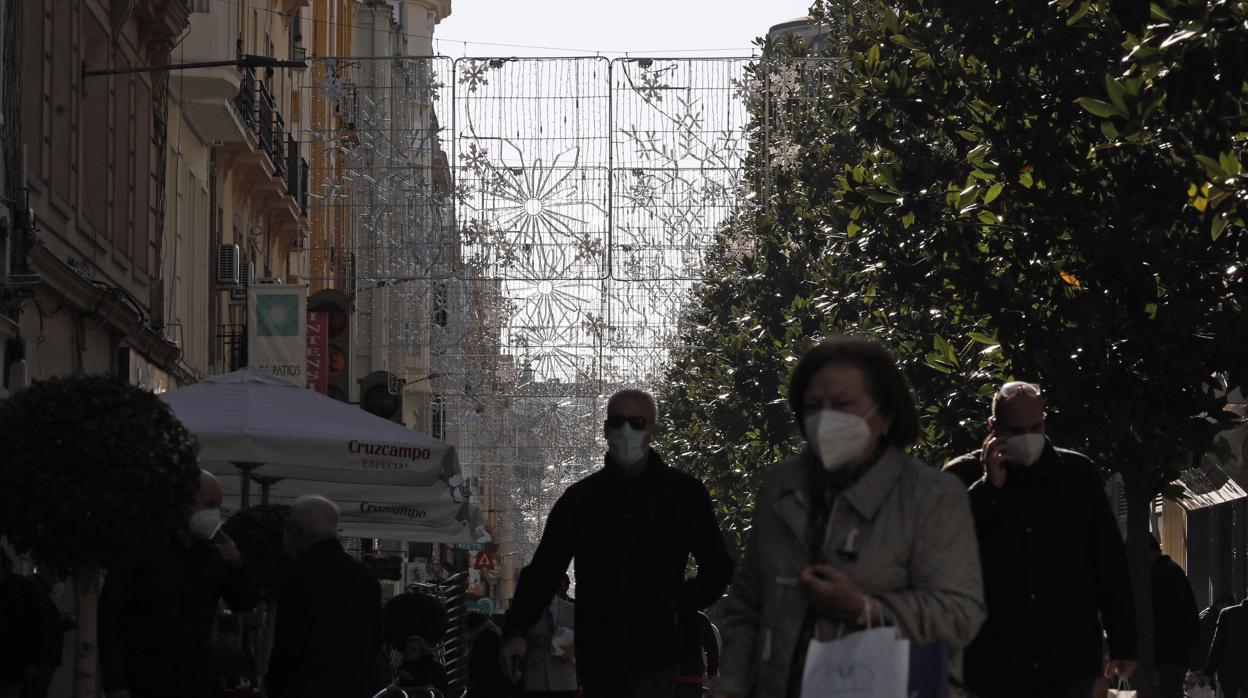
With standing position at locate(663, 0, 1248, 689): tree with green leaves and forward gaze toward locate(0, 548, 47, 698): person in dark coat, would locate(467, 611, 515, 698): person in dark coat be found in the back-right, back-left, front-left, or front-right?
front-right

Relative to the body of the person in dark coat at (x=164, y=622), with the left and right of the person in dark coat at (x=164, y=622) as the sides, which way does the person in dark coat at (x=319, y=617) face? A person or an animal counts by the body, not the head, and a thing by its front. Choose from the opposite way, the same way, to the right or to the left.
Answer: the opposite way

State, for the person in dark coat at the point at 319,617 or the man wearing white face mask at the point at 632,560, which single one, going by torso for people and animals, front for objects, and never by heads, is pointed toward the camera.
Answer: the man wearing white face mask

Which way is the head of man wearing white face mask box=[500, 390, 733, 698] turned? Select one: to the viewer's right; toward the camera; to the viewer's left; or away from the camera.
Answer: toward the camera

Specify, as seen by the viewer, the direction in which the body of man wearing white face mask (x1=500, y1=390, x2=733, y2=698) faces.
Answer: toward the camera

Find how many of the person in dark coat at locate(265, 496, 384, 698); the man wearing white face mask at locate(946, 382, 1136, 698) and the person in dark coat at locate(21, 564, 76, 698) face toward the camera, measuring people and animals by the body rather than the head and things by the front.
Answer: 1

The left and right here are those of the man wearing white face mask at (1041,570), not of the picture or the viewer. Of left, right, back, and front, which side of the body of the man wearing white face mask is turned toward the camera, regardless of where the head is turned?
front

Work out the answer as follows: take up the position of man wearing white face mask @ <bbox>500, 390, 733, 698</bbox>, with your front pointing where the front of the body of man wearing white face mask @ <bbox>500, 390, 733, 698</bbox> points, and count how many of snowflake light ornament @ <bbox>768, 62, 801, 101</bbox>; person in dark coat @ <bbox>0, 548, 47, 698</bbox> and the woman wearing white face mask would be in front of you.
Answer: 1

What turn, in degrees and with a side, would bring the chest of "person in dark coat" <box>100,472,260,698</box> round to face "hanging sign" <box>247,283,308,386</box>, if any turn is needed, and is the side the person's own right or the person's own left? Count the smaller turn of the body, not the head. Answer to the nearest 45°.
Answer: approximately 135° to the person's own left

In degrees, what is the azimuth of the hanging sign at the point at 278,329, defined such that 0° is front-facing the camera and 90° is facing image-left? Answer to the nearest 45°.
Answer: approximately 0°

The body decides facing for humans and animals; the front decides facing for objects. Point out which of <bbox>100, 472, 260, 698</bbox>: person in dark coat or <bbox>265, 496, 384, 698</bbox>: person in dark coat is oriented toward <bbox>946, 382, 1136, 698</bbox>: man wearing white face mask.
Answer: <bbox>100, 472, 260, 698</bbox>: person in dark coat
